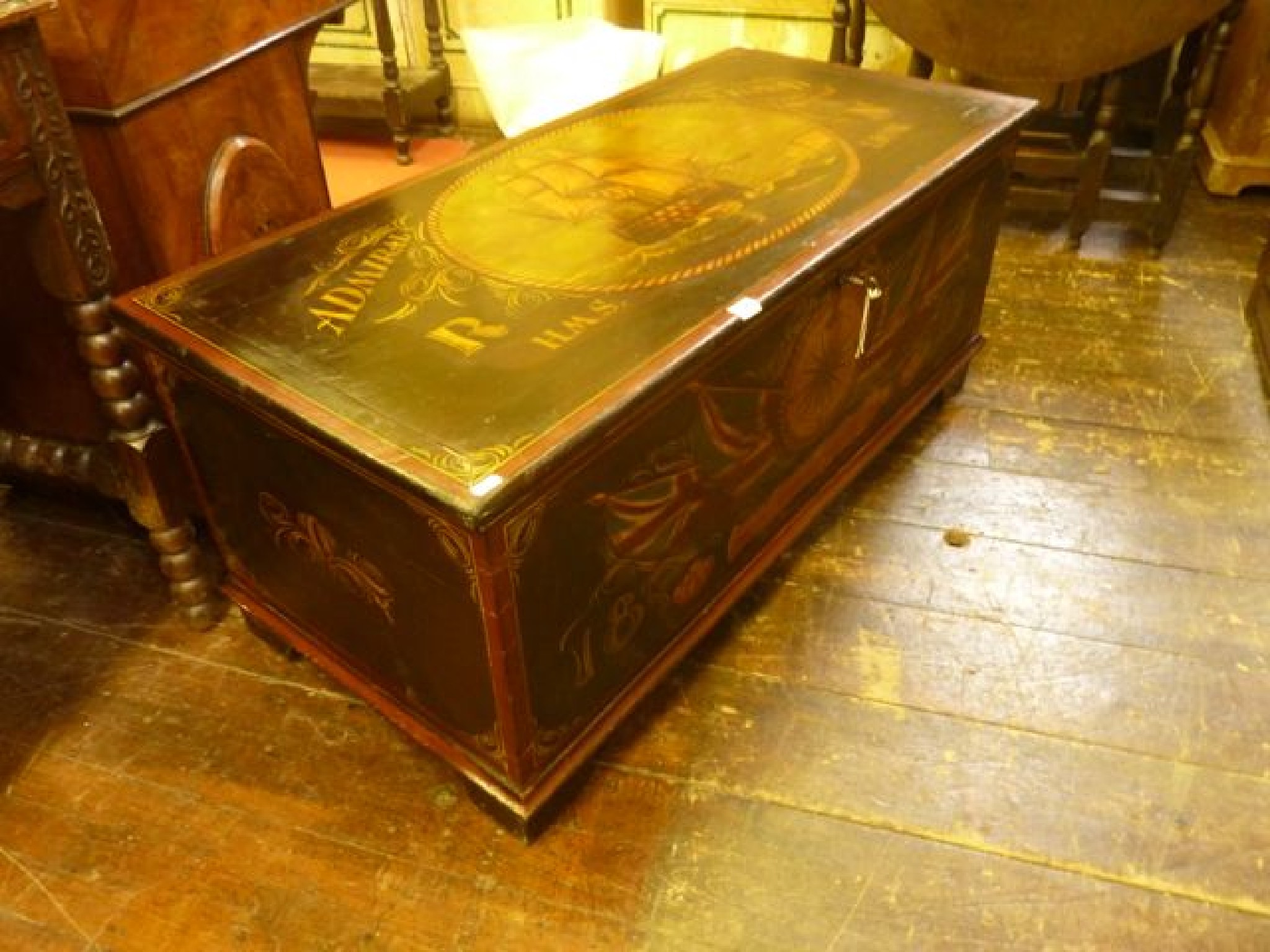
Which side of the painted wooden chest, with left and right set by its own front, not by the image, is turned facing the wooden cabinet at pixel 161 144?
back

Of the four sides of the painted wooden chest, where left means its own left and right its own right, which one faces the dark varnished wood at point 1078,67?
left

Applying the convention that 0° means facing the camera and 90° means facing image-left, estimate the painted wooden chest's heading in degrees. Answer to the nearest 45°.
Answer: approximately 315°

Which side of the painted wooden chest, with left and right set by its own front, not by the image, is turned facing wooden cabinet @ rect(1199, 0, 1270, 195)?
left
